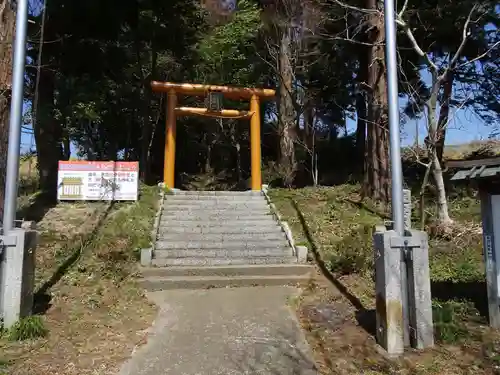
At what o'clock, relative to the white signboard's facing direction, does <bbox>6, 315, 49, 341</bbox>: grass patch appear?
The grass patch is roughly at 12 o'clock from the white signboard.

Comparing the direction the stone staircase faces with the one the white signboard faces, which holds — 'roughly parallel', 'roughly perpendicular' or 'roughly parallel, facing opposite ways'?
roughly parallel

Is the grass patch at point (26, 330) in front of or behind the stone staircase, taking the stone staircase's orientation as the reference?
in front

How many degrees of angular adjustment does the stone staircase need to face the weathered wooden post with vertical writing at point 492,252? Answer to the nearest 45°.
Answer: approximately 45° to its left

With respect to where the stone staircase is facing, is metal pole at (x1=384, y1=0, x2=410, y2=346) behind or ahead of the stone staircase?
ahead

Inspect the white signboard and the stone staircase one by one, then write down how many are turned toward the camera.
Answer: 2

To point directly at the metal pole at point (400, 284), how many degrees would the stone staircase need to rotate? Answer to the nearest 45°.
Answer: approximately 45° to its left

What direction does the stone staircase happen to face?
toward the camera

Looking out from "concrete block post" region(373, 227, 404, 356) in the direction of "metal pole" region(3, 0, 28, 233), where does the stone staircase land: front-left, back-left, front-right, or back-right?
front-right

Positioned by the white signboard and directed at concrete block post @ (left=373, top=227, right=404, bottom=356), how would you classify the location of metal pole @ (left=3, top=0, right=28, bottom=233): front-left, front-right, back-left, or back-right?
front-right
